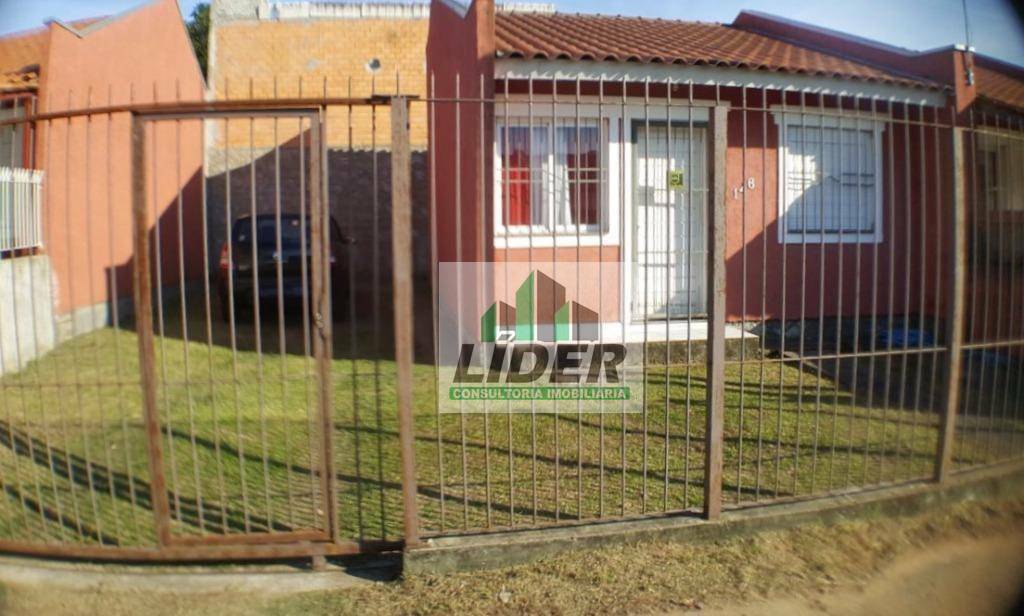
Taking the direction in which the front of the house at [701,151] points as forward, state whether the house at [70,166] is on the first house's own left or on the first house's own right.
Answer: on the first house's own right

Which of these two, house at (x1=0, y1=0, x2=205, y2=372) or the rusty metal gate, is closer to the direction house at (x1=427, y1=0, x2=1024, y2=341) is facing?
the rusty metal gate

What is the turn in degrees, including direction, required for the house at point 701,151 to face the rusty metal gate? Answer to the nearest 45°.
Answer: approximately 45° to its right

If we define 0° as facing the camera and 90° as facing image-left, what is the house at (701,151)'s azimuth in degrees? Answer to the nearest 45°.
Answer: approximately 0°
